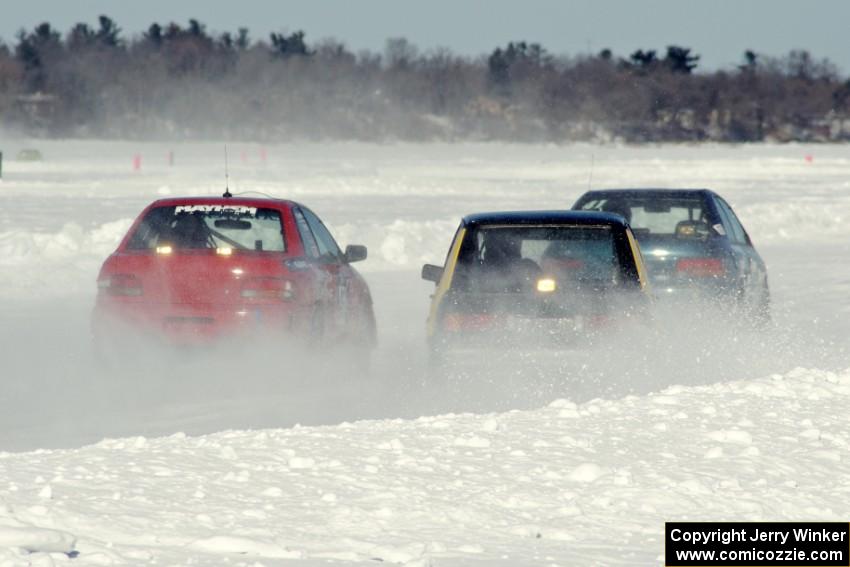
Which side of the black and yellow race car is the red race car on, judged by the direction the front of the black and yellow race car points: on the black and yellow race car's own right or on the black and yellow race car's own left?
on the black and yellow race car's own left

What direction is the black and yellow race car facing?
away from the camera

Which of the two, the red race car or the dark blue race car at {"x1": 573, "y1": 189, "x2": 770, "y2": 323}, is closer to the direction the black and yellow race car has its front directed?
the dark blue race car

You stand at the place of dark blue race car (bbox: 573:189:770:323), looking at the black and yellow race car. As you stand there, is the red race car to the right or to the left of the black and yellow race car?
right
